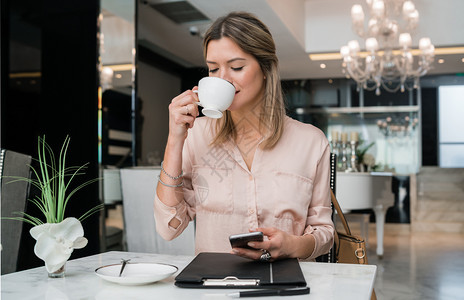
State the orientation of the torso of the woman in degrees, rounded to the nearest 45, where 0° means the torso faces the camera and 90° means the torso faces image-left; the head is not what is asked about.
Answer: approximately 0°

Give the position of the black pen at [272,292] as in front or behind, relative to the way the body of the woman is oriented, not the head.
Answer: in front

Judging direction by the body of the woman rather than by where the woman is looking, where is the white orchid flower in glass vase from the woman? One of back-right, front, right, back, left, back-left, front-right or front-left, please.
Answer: front-right
